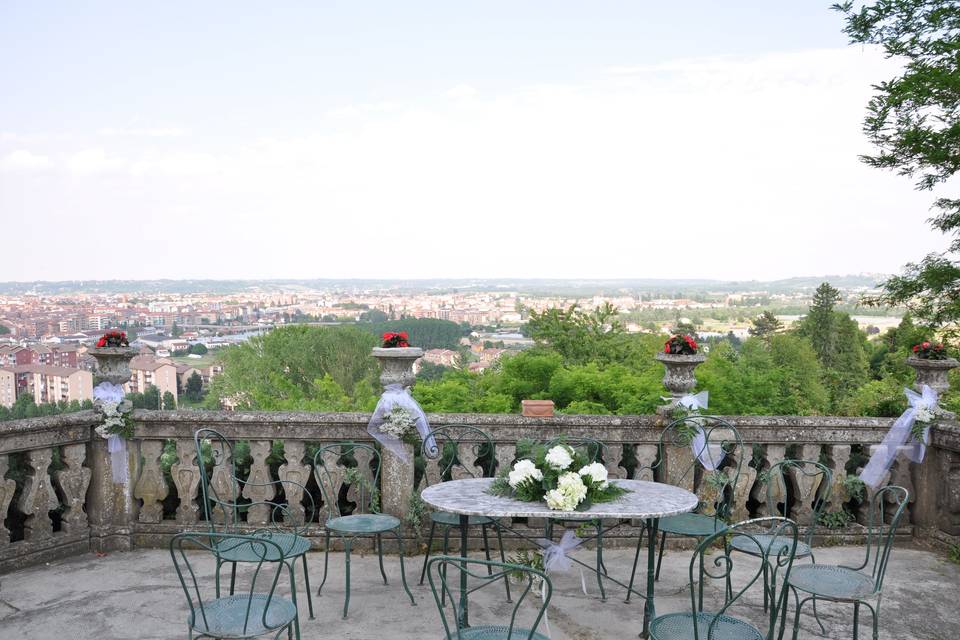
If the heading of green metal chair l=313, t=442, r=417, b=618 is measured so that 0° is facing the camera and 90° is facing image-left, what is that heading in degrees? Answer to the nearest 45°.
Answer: approximately 315°

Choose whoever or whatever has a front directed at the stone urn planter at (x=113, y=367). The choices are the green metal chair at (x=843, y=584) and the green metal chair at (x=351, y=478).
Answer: the green metal chair at (x=843, y=584)

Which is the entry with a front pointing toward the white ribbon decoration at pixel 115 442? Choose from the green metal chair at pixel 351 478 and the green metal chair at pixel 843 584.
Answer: the green metal chair at pixel 843 584

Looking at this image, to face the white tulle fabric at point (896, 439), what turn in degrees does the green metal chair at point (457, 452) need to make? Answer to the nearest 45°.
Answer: approximately 90° to its left

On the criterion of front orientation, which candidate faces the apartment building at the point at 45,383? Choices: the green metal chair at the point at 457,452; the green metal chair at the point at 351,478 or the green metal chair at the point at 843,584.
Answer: the green metal chair at the point at 843,584

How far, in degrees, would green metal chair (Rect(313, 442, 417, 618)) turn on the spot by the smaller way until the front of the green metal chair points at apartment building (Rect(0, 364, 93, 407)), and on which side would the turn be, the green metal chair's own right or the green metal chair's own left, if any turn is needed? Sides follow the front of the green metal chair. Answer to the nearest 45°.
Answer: approximately 180°

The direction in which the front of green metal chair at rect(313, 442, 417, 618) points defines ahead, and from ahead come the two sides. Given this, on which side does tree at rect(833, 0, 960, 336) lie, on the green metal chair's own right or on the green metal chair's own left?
on the green metal chair's own left

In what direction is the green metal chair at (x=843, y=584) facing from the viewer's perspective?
to the viewer's left

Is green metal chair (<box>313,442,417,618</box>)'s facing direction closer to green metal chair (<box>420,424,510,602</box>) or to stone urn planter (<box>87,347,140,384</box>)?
the green metal chair

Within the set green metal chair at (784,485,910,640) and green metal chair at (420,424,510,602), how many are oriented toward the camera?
1

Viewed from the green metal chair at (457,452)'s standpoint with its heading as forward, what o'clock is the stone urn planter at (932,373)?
The stone urn planter is roughly at 9 o'clock from the green metal chair.

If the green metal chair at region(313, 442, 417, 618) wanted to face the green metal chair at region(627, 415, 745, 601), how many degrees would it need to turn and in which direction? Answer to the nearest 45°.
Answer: approximately 45° to its left

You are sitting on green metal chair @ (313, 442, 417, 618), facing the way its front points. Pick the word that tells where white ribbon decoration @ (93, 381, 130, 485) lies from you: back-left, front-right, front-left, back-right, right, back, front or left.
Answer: back-right
